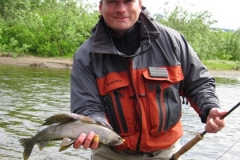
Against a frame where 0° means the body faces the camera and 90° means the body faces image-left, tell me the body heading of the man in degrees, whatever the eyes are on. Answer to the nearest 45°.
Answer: approximately 0°
